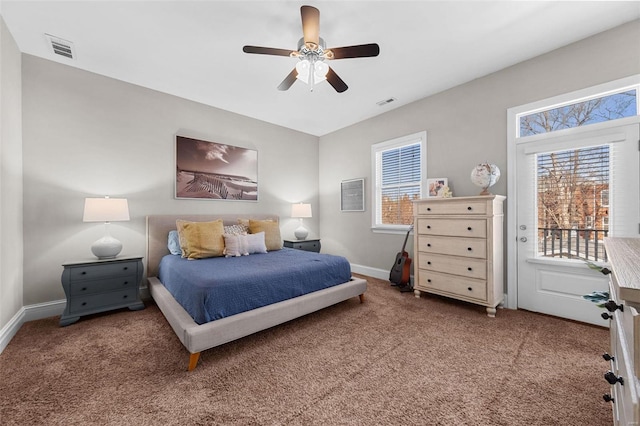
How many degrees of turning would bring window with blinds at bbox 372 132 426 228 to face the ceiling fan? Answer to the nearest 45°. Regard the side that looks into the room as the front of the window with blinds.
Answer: approximately 45° to its left

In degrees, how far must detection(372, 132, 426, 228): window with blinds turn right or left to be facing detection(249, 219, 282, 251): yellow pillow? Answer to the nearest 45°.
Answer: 0° — it already faces it

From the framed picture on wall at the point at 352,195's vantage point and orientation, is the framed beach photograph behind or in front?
in front

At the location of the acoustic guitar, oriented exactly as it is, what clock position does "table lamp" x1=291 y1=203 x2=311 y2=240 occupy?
The table lamp is roughly at 2 o'clock from the acoustic guitar.

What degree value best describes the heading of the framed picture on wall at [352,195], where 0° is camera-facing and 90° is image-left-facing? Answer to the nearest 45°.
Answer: approximately 45°

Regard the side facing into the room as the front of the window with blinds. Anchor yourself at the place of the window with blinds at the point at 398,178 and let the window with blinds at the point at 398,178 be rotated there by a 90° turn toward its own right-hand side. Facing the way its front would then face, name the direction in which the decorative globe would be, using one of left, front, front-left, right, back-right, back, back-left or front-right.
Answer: back

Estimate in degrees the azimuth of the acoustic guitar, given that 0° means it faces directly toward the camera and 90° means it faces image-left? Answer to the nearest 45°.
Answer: approximately 45°
